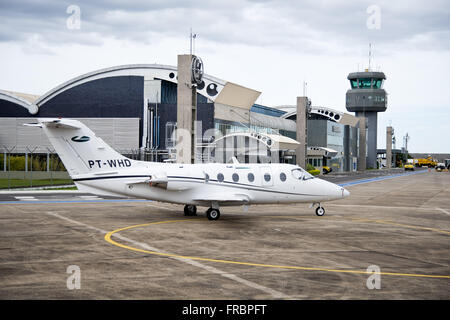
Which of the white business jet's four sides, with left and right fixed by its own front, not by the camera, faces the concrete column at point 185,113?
left

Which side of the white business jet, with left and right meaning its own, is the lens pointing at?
right
